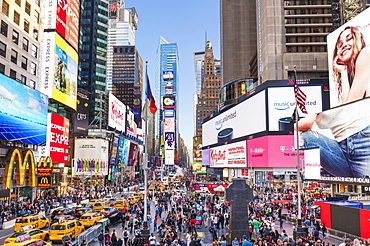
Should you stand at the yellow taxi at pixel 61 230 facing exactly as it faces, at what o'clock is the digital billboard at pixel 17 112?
The digital billboard is roughly at 10 o'clock from the yellow taxi.

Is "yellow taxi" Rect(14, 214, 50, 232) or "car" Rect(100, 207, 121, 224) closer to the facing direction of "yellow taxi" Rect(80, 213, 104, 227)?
the car

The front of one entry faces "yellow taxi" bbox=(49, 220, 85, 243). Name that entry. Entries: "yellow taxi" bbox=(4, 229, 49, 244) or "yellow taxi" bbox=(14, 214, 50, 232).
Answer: "yellow taxi" bbox=(4, 229, 49, 244)

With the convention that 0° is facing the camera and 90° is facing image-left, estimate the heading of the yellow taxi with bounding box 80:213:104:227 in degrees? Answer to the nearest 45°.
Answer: approximately 225°

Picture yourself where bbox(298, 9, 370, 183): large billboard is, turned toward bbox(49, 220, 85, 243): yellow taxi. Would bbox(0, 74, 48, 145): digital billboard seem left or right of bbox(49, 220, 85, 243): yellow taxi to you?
right

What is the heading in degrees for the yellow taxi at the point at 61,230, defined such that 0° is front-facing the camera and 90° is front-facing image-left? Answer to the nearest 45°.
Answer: approximately 225°

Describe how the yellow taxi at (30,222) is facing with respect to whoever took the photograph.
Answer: facing away from the viewer and to the right of the viewer

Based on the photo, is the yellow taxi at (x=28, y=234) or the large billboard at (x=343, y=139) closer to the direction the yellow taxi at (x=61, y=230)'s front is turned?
the large billboard

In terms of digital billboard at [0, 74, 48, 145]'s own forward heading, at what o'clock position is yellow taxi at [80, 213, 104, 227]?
The yellow taxi is roughly at 1 o'clock from the digital billboard.
